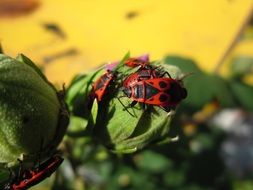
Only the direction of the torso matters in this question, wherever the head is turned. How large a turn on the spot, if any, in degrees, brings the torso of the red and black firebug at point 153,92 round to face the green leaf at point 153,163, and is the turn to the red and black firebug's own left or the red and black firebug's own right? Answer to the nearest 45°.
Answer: approximately 90° to the red and black firebug's own right
